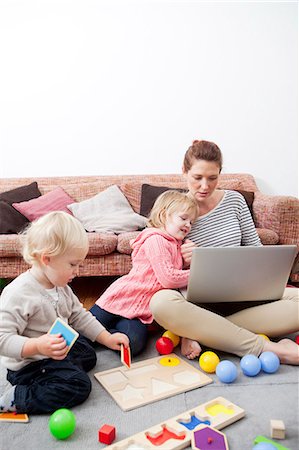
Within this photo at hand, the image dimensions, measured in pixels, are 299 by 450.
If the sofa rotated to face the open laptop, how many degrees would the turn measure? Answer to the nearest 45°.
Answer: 0° — it already faces it

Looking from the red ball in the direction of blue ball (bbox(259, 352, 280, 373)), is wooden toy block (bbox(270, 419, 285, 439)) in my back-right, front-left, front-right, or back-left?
front-right

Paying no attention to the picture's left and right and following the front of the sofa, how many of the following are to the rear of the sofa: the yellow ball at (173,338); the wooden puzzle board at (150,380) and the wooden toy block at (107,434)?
0

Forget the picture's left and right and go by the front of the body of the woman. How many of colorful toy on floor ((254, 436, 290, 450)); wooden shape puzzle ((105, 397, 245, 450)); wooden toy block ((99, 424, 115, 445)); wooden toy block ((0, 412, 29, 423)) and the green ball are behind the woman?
0

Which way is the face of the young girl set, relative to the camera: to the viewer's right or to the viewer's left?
to the viewer's right

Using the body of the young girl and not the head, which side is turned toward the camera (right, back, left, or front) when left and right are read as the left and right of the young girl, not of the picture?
right

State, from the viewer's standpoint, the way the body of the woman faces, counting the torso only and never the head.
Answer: toward the camera

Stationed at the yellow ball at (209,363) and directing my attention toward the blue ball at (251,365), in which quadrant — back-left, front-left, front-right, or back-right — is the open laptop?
front-left

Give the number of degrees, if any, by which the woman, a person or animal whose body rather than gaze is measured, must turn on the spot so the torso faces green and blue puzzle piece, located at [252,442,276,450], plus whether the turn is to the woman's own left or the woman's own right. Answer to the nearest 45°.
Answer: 0° — they already face it

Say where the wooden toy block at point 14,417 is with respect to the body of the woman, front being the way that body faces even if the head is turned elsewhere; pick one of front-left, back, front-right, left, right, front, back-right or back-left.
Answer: front-right

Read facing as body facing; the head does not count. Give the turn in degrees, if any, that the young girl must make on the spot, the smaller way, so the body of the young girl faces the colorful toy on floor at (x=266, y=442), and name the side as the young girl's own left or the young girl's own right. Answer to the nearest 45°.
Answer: approximately 90° to the young girl's own right

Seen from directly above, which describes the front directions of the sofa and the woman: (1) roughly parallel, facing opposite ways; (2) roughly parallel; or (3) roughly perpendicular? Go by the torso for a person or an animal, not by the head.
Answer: roughly parallel

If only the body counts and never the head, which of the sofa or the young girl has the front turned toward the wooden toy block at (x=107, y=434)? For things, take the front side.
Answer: the sofa

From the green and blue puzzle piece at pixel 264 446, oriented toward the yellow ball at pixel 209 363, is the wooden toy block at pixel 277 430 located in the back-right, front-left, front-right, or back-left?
front-right

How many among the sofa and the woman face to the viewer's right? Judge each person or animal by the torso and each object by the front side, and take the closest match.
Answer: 0

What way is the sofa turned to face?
toward the camera
